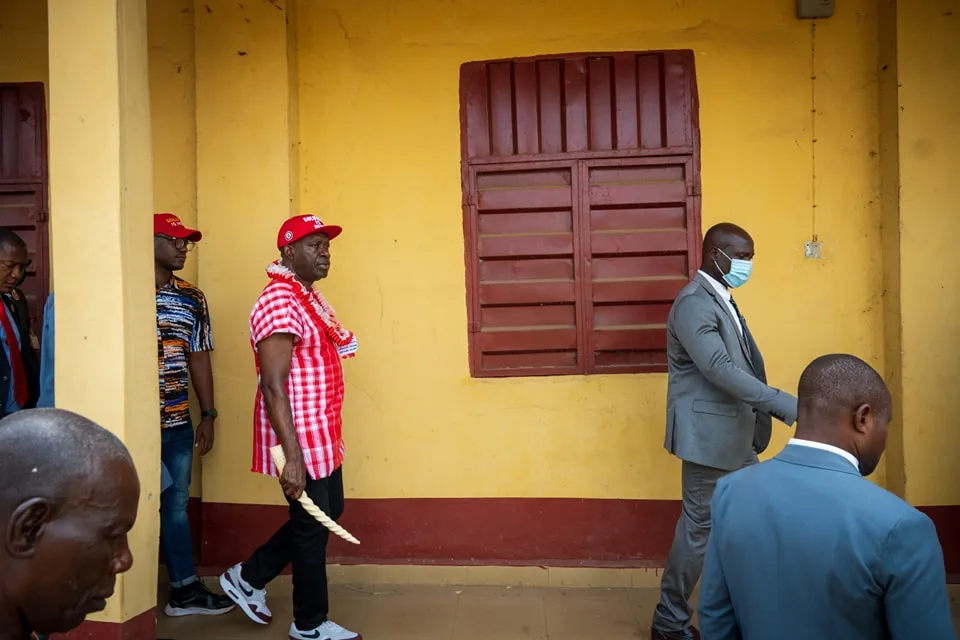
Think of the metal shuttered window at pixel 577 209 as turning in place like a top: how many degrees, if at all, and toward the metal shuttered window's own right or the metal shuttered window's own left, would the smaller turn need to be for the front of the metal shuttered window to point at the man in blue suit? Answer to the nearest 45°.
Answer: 0° — it already faces them

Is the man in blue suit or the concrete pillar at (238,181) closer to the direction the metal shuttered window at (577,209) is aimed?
the man in blue suit

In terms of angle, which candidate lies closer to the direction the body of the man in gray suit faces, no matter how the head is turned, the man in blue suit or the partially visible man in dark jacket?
the man in blue suit

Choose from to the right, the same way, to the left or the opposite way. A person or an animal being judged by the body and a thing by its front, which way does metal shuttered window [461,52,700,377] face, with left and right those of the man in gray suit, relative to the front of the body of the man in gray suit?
to the right

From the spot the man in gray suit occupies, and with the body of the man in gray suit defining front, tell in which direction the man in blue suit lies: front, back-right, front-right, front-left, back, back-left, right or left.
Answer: right

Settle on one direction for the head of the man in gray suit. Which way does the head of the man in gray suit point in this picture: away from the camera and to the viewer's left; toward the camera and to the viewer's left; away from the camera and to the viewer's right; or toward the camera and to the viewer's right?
toward the camera and to the viewer's right

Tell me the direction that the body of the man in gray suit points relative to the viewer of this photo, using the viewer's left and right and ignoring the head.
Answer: facing to the right of the viewer

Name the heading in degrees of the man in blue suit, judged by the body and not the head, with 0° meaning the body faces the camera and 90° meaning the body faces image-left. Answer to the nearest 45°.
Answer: approximately 225°

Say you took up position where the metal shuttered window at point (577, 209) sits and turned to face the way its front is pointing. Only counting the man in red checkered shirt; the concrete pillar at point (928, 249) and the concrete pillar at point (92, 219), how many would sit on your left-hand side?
1

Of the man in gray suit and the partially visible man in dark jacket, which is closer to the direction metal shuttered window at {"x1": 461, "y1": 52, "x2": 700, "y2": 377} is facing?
the man in gray suit

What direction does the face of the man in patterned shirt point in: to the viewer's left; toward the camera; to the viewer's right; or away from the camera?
to the viewer's right
